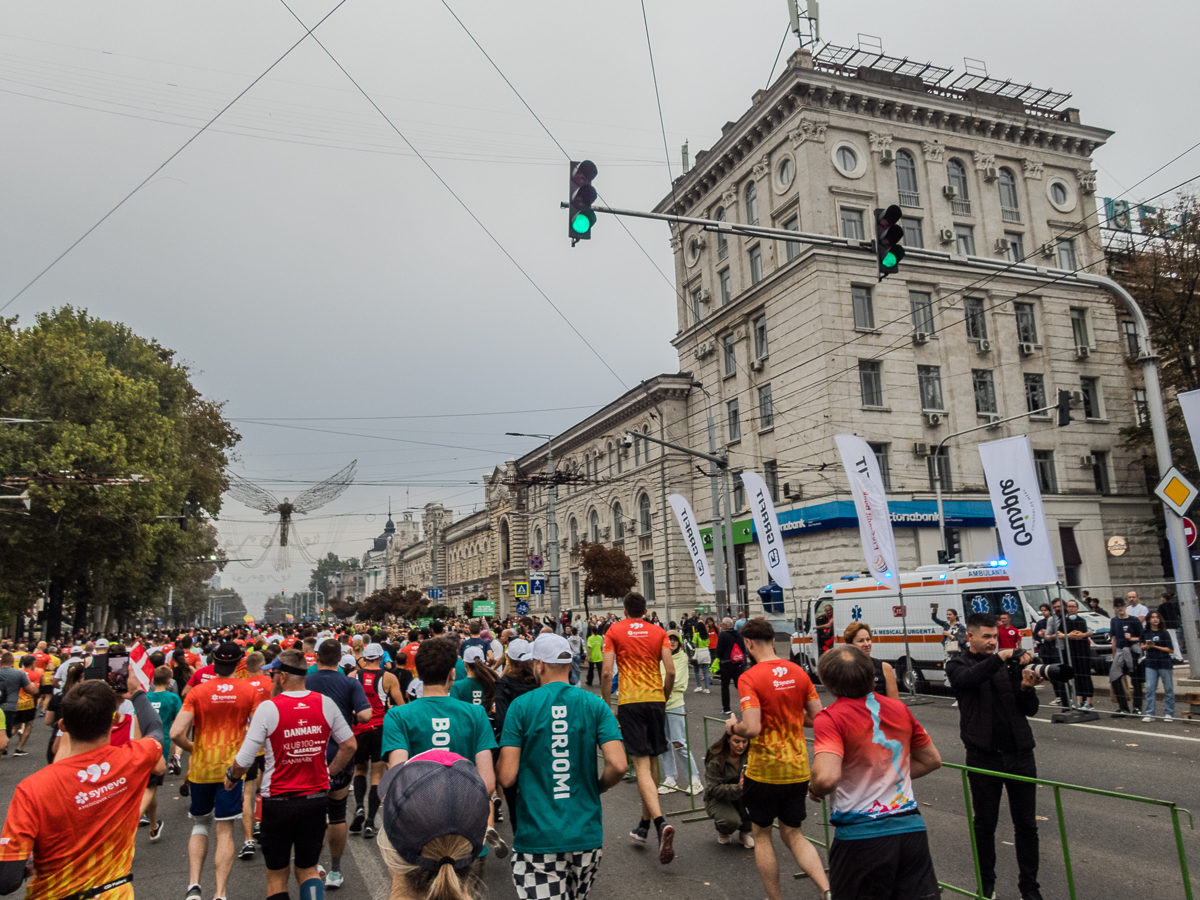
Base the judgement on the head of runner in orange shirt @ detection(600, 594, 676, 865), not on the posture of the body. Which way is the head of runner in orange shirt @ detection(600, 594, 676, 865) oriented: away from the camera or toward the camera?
away from the camera

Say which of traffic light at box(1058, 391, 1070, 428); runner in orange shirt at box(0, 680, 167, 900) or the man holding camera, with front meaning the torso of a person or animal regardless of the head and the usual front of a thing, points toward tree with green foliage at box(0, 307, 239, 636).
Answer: the runner in orange shirt

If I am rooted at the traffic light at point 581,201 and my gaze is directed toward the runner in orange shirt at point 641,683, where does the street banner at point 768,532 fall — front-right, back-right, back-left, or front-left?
back-left

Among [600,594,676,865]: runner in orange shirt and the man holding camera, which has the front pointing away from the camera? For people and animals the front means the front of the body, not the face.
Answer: the runner in orange shirt

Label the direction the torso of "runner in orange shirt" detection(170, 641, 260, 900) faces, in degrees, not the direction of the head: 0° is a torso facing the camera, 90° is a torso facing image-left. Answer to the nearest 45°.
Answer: approximately 180°

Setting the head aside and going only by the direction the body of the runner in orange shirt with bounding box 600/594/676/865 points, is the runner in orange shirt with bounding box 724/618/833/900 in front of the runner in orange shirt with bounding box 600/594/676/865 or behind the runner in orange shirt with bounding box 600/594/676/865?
behind

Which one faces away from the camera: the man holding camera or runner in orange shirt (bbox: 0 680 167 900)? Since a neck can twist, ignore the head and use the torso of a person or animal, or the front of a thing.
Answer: the runner in orange shirt

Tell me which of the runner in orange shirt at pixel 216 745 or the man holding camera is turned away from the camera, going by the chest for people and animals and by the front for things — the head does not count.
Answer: the runner in orange shirt

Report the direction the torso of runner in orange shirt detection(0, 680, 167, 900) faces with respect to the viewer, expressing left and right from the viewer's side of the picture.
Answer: facing away from the viewer

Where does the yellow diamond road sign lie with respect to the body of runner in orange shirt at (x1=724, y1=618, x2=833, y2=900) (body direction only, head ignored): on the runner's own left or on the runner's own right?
on the runner's own right
